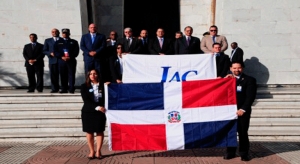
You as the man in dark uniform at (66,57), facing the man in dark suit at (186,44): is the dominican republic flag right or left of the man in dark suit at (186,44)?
right

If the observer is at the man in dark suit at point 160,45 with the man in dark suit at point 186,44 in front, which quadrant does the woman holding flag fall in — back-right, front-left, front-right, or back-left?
back-right

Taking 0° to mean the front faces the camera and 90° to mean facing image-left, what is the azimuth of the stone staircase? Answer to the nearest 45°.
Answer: approximately 0°

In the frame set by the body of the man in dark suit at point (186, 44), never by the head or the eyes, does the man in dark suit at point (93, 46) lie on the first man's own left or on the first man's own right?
on the first man's own right

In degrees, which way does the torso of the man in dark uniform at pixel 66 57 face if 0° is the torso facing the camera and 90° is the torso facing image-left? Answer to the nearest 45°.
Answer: approximately 0°
